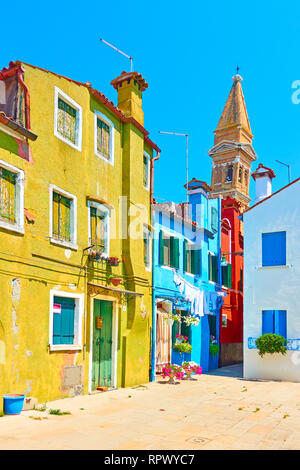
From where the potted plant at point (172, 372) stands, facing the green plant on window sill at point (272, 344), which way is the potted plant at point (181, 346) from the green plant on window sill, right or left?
left

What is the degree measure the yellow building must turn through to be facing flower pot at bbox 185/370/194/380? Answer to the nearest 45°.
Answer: approximately 90° to its left

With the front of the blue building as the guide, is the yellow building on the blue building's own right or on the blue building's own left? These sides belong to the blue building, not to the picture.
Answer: on the blue building's own right

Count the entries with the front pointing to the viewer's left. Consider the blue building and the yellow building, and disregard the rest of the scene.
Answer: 0

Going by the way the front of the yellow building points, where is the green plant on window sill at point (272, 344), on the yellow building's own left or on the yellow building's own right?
on the yellow building's own left

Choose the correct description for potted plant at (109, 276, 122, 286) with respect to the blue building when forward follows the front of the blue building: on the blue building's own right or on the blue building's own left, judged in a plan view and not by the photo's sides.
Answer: on the blue building's own right

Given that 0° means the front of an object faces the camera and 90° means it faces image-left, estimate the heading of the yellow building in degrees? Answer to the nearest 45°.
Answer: approximately 315°
